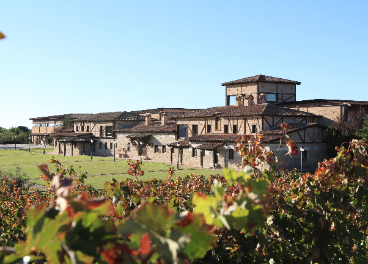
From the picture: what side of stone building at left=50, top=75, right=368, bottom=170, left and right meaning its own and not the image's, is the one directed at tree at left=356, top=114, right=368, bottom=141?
left

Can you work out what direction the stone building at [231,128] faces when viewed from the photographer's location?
facing the viewer and to the left of the viewer

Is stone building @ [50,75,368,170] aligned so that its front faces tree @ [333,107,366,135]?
no
